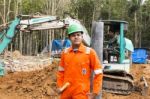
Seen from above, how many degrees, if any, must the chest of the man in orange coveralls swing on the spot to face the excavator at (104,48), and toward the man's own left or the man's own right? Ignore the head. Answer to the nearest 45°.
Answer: approximately 180°

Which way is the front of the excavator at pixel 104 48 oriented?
to the viewer's left

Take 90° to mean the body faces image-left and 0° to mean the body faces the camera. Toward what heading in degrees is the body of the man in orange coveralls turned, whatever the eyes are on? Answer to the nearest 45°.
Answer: approximately 0°

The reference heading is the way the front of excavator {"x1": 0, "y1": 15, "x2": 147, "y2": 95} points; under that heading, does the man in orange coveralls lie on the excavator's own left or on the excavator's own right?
on the excavator's own left

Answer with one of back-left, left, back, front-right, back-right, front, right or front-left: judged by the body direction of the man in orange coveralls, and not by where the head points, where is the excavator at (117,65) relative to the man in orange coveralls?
back

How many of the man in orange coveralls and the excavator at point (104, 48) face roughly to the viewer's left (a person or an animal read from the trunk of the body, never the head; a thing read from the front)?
1

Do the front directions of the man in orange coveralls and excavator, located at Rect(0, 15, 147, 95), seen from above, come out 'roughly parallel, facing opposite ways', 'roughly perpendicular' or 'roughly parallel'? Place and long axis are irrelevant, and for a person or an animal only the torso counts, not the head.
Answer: roughly perpendicular
